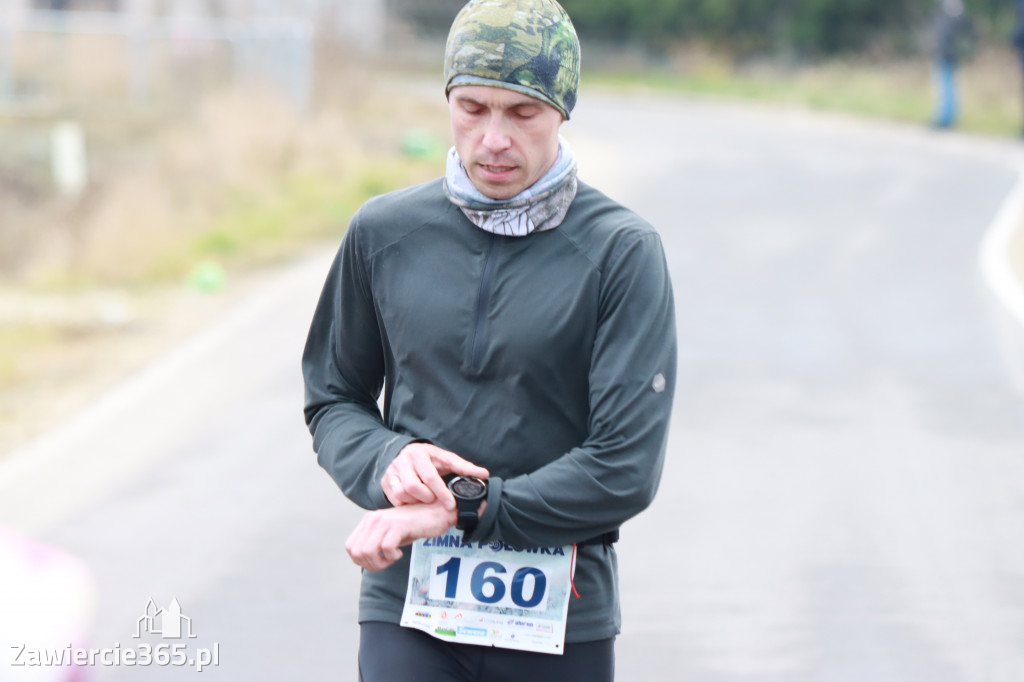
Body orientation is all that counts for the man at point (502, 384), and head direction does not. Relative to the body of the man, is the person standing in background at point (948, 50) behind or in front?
behind

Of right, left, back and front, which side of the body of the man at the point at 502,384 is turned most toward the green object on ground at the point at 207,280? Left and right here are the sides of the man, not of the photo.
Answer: back

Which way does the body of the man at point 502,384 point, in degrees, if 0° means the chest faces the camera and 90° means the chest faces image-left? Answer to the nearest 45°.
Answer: approximately 0°

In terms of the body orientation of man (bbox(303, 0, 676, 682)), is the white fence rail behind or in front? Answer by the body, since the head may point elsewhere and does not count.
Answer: behind
